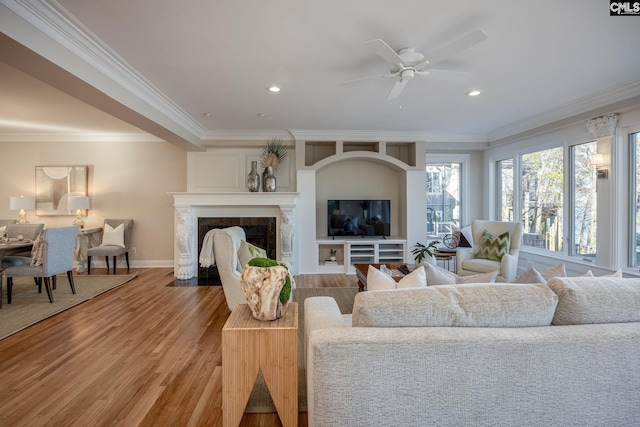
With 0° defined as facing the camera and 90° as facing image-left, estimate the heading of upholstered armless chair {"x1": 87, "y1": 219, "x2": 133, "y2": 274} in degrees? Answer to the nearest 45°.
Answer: approximately 45°

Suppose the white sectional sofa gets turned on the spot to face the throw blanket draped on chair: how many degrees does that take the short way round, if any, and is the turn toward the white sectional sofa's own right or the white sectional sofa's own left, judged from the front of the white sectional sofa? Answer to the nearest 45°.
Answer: approximately 90° to the white sectional sofa's own left

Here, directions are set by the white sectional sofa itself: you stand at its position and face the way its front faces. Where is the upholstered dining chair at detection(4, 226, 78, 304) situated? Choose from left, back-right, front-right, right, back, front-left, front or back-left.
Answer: left

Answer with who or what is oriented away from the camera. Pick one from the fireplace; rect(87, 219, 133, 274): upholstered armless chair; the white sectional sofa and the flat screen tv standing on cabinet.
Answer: the white sectional sofa

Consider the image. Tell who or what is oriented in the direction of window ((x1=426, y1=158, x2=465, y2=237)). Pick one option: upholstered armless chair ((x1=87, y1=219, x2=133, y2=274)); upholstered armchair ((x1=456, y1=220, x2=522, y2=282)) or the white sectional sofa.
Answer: the white sectional sofa

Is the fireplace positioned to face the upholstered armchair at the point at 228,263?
yes

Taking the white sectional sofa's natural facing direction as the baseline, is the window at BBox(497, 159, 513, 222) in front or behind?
in front

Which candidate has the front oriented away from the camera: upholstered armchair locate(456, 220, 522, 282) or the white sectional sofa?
the white sectional sofa

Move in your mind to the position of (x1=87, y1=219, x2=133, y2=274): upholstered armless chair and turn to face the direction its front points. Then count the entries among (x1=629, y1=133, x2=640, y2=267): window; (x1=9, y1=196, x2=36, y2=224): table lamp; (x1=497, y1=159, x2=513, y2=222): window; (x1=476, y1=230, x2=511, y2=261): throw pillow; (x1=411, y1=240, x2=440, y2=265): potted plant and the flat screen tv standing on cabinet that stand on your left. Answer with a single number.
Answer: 5

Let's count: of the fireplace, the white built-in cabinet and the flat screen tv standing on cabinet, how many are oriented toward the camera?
3

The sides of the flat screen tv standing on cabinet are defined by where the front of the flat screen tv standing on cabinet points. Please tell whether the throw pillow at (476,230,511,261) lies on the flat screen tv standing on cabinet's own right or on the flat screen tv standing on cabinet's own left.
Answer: on the flat screen tv standing on cabinet's own left

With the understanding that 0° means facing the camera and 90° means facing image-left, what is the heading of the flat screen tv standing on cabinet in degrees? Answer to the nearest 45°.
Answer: approximately 0°

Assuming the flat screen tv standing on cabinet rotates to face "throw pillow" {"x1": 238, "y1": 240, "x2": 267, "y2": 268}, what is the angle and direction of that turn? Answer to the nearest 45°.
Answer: approximately 45° to its right

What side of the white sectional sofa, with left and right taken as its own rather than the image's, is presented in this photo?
back
